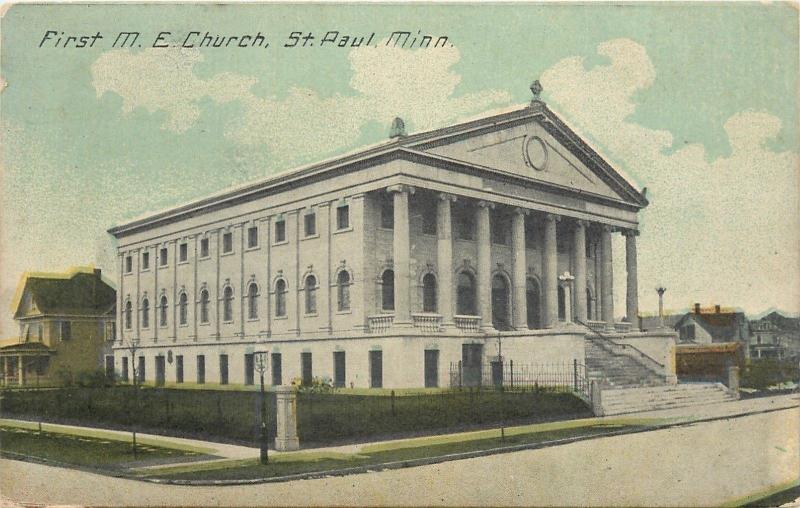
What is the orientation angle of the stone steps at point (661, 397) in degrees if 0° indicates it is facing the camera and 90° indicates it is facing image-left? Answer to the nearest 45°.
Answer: approximately 315°

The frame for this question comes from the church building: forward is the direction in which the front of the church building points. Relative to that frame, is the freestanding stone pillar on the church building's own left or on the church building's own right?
on the church building's own right

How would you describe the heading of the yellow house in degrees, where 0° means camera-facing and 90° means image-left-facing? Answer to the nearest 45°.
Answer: approximately 45°

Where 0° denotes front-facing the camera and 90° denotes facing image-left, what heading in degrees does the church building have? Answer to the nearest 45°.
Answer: approximately 315°

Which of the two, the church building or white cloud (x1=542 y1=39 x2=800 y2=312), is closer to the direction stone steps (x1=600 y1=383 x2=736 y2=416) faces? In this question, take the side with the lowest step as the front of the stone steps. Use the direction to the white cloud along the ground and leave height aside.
the white cloud

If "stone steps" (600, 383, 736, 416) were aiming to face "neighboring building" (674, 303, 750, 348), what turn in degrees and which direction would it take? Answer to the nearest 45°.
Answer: approximately 90° to its left

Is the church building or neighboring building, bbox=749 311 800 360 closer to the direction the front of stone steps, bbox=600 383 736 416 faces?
the neighboring building
